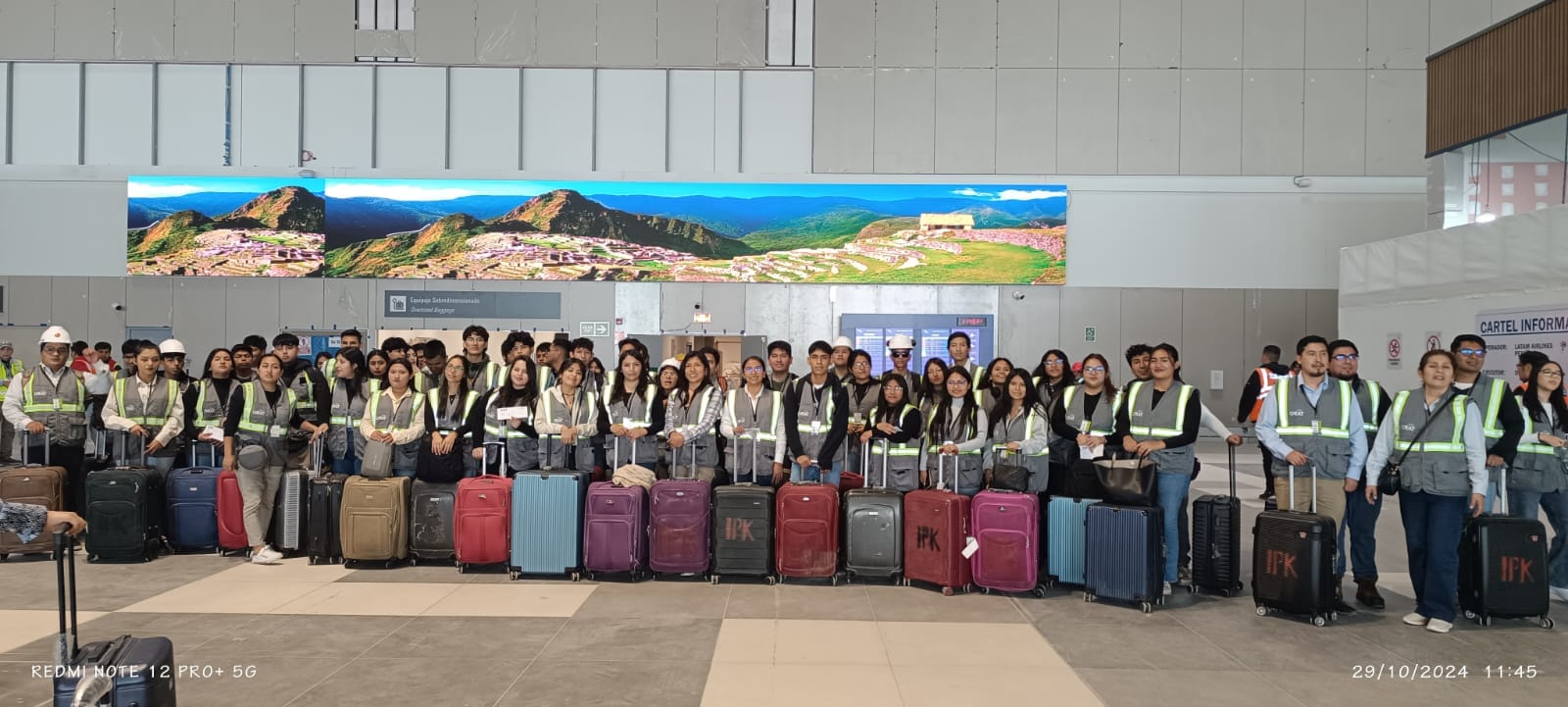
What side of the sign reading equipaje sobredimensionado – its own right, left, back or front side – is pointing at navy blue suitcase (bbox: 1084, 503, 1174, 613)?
front

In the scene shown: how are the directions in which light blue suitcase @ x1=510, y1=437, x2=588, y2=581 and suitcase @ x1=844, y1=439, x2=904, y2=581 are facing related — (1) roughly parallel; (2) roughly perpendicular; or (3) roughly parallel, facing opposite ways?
roughly parallel

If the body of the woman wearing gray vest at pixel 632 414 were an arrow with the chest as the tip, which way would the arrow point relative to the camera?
toward the camera

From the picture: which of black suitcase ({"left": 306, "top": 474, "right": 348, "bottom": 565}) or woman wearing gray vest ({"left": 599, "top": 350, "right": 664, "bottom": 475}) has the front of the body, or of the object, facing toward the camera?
the woman wearing gray vest

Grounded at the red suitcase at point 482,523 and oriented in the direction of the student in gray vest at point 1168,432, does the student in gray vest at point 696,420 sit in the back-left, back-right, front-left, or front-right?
front-left

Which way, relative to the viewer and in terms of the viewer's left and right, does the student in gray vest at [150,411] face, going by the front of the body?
facing the viewer

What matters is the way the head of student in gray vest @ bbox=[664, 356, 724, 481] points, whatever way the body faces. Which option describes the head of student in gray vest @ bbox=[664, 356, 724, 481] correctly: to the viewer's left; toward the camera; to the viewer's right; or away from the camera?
toward the camera

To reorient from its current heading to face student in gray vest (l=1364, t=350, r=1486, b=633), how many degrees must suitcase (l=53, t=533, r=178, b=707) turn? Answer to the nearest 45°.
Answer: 0° — it already faces them

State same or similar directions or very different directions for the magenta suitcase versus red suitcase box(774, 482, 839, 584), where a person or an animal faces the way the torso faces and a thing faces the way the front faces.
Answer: same or similar directions

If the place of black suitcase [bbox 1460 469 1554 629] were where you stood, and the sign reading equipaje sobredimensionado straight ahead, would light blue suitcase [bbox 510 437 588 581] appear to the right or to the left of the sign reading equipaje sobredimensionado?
left

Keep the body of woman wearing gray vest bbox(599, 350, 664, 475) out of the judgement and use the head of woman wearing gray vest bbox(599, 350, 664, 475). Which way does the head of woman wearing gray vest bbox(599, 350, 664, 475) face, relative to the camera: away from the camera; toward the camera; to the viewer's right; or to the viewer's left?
toward the camera

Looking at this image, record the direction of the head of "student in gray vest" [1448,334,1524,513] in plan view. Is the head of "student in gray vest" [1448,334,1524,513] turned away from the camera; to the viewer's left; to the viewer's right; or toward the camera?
toward the camera

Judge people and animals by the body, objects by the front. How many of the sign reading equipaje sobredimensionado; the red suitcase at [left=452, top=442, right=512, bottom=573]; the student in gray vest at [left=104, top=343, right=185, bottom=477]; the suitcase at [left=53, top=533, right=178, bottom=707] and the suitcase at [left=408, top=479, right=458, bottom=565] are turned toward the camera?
4
